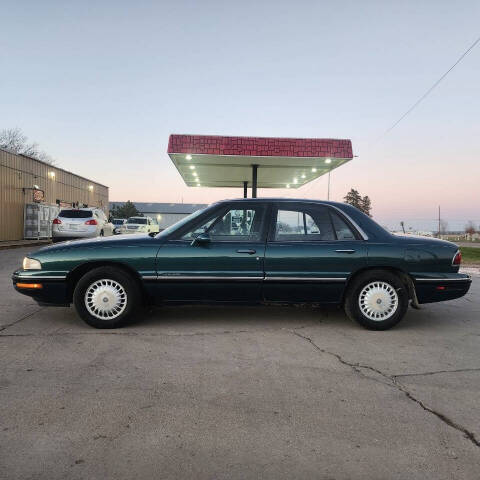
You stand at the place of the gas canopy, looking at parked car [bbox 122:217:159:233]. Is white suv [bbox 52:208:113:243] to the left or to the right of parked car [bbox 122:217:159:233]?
left

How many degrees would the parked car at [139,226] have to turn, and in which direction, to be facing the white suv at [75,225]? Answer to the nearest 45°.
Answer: approximately 45° to its left

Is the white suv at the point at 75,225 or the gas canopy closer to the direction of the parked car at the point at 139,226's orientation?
the white suv

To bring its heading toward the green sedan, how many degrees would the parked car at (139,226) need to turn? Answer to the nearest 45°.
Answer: approximately 45° to its left

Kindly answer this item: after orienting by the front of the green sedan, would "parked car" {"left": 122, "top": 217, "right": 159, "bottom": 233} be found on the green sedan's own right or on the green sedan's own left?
on the green sedan's own right

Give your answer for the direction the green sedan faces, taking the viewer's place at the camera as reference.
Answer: facing to the left of the viewer

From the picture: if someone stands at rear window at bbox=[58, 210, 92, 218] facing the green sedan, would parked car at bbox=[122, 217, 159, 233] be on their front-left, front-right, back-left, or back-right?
back-left

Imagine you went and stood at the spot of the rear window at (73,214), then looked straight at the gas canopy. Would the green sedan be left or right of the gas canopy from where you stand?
right
